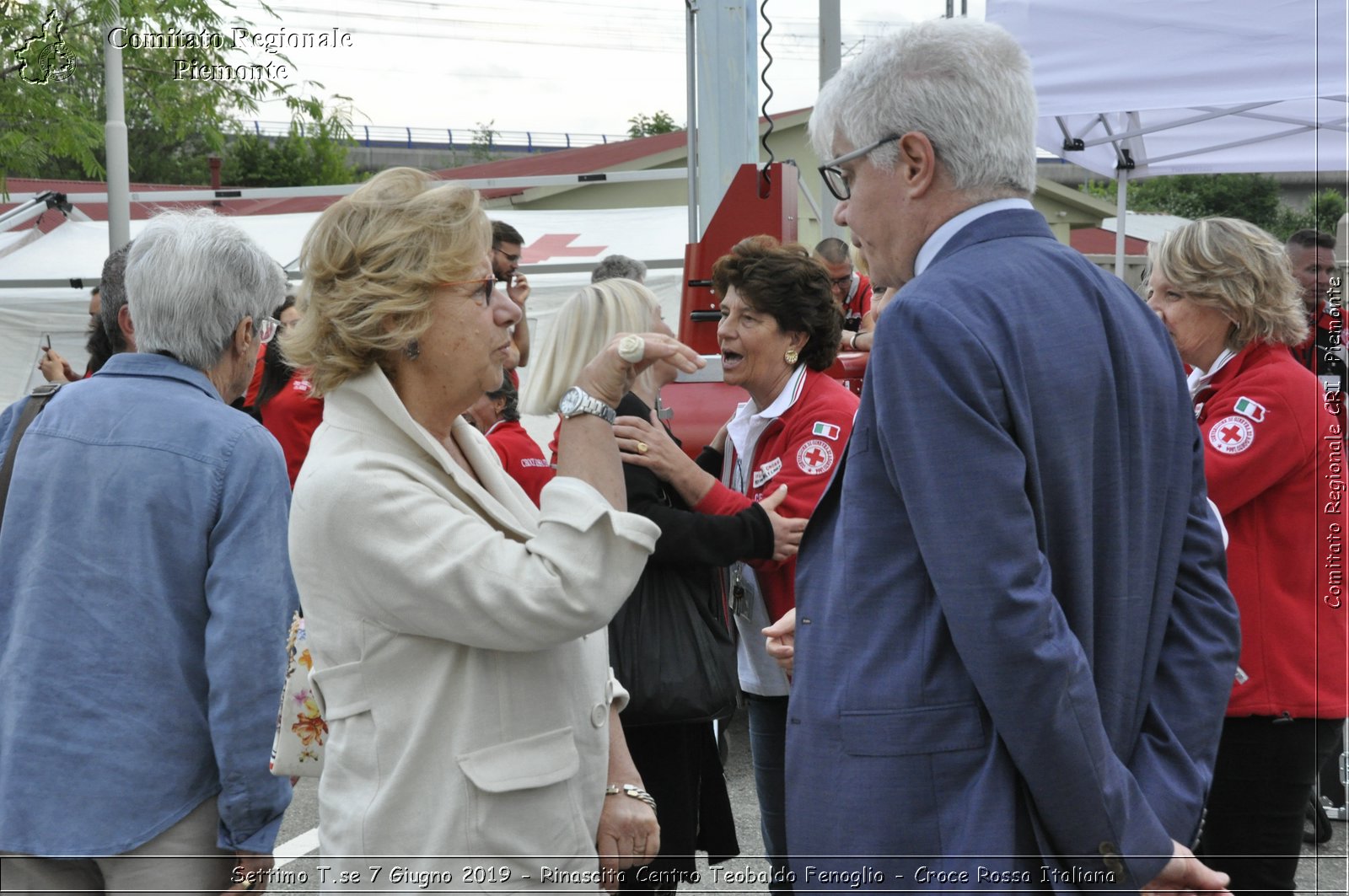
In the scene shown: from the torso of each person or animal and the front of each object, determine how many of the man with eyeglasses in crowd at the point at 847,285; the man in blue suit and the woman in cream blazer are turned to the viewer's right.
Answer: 1

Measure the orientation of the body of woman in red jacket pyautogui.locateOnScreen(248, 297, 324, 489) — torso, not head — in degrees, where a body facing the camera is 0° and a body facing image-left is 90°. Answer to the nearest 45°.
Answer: approximately 315°

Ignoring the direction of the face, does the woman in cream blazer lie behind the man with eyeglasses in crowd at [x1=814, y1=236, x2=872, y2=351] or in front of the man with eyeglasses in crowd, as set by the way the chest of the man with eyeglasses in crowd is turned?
in front

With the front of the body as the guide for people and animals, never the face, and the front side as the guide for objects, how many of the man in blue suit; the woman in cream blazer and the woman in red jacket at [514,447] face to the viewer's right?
1

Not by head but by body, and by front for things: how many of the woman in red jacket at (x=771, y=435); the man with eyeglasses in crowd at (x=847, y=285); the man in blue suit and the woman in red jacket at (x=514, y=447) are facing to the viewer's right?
0

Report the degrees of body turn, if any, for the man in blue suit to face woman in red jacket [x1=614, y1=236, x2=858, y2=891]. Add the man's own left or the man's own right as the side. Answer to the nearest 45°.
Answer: approximately 45° to the man's own right

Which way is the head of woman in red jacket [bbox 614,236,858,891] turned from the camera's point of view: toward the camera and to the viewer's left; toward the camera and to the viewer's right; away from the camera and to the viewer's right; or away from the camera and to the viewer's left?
toward the camera and to the viewer's left

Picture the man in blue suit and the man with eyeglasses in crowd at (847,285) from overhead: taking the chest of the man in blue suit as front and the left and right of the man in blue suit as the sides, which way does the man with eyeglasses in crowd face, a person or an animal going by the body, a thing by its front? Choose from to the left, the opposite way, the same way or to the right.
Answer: to the left

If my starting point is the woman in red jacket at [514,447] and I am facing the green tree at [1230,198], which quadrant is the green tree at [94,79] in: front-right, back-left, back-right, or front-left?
front-left

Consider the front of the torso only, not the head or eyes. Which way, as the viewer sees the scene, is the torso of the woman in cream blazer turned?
to the viewer's right
